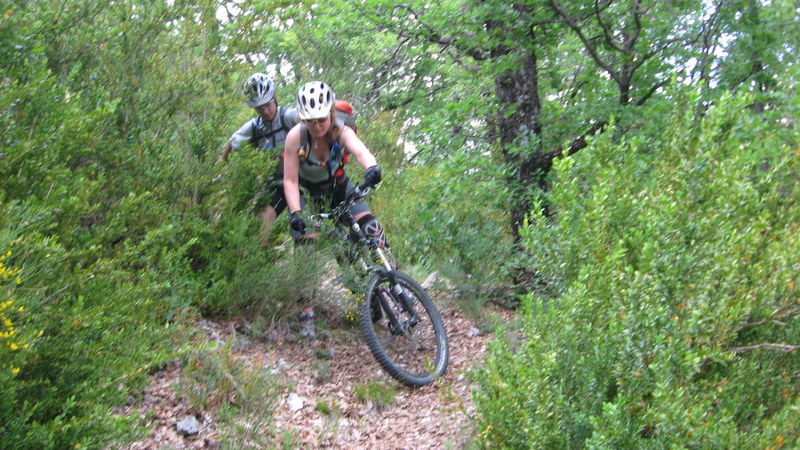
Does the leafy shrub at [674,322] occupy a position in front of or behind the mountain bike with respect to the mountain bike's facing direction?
in front

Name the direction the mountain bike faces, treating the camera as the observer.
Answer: facing the viewer and to the right of the viewer
